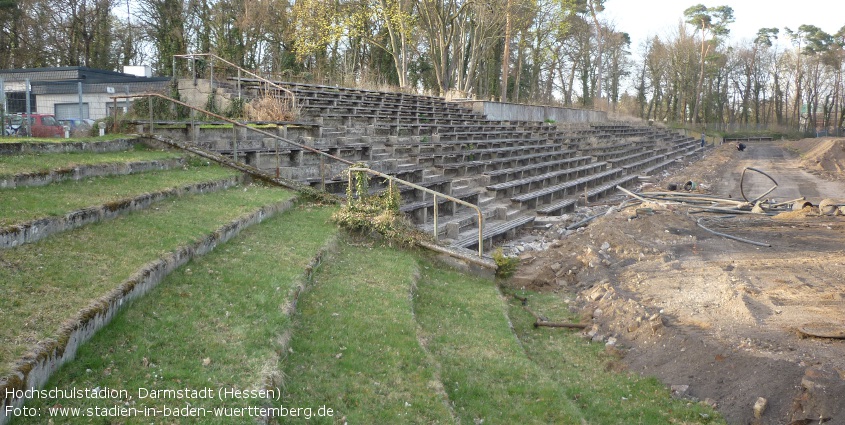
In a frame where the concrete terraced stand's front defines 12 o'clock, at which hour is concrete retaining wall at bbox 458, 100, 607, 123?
The concrete retaining wall is roughly at 8 o'clock from the concrete terraced stand.

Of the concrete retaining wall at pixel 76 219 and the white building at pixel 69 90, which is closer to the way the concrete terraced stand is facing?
the concrete retaining wall

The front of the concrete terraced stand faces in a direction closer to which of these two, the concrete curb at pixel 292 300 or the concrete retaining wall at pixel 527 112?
the concrete curb

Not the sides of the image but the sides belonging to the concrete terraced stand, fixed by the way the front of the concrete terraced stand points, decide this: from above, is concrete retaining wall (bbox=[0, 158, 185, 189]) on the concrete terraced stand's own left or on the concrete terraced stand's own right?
on the concrete terraced stand's own right

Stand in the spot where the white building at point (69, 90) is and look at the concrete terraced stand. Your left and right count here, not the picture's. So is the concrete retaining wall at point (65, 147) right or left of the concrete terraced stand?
right

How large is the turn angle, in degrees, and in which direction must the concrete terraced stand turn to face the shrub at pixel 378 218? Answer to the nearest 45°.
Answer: approximately 45° to its right

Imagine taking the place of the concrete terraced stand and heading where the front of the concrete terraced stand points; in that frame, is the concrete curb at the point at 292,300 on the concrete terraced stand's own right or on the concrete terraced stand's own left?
on the concrete terraced stand's own right

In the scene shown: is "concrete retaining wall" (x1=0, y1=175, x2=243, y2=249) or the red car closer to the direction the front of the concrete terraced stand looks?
the concrete retaining wall

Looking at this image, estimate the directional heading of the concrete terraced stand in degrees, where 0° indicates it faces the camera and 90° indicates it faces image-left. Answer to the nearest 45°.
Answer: approximately 315°
